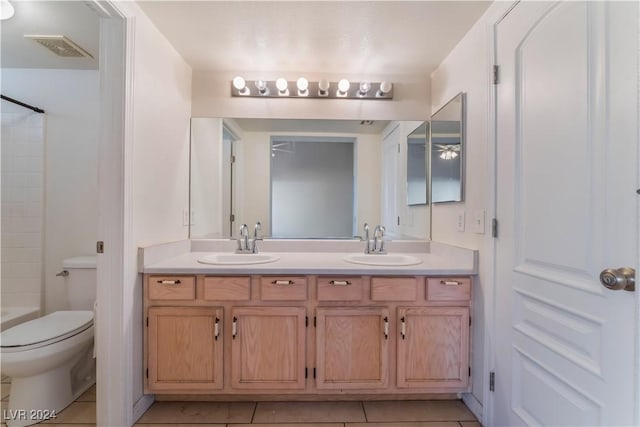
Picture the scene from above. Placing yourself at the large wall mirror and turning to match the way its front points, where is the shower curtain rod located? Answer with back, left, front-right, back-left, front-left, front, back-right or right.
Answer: right

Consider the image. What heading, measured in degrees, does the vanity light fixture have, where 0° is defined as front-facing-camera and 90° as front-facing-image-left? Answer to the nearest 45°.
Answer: approximately 0°

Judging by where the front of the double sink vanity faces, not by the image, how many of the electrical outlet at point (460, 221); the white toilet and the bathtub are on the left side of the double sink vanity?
1

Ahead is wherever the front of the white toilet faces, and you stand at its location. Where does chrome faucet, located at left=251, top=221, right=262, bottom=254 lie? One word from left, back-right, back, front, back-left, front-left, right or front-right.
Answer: back-left

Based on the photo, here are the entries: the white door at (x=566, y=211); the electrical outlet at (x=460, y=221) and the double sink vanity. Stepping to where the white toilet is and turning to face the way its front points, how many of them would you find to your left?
3

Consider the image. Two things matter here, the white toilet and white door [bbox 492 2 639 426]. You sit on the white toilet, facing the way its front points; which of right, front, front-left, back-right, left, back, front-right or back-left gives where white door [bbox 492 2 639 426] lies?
left

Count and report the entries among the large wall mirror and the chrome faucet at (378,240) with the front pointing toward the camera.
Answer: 2

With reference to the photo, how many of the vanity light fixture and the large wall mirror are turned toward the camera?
2

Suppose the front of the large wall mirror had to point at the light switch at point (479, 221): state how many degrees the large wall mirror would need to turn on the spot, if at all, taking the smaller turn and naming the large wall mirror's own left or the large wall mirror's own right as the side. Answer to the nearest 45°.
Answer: approximately 45° to the large wall mirror's own left

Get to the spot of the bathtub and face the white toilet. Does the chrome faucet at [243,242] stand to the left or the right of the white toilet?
left

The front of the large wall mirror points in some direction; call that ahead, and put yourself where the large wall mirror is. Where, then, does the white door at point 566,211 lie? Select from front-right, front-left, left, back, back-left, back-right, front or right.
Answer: front-left

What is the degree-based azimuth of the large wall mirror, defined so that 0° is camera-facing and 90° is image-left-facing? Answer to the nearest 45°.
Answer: approximately 0°

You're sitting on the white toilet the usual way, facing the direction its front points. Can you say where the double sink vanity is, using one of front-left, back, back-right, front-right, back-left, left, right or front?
left
